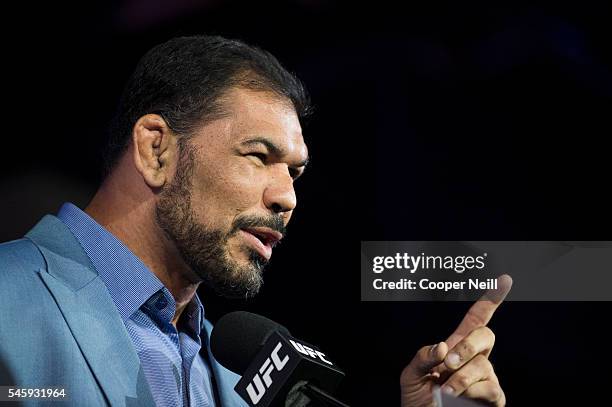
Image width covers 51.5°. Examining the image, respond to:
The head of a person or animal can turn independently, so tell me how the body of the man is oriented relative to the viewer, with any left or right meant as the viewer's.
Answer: facing the viewer and to the right of the viewer
